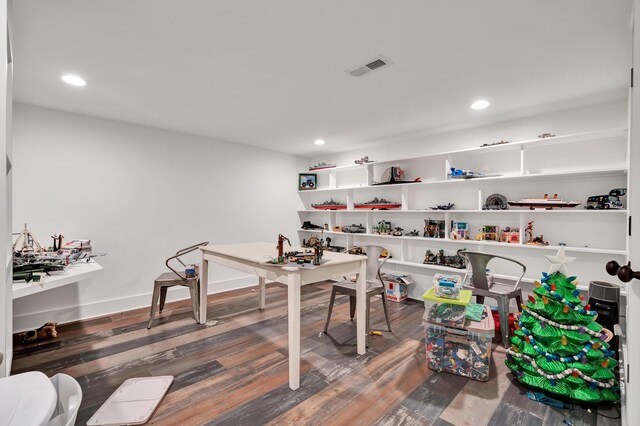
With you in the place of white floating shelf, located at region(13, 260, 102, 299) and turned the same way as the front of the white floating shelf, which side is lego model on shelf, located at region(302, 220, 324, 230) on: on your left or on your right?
on your left

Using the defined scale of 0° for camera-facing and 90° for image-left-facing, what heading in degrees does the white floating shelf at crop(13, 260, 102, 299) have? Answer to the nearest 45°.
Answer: approximately 315°

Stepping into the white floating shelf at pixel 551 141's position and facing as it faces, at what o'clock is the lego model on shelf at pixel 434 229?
The lego model on shelf is roughly at 2 o'clock from the white floating shelf.

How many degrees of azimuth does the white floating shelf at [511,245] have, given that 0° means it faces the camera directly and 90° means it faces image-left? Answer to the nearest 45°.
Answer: approximately 45°

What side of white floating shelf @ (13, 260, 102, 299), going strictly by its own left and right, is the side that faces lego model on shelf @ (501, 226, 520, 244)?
front

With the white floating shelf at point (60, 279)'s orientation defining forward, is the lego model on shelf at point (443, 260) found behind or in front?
in front

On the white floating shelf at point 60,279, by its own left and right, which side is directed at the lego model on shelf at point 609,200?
front

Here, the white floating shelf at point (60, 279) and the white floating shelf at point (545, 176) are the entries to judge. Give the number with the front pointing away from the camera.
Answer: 0
